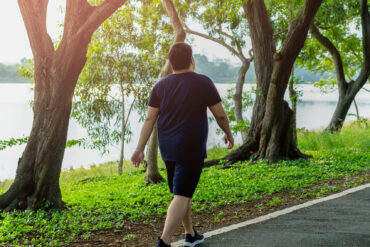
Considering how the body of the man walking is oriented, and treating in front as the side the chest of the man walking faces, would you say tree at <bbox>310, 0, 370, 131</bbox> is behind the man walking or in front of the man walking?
in front

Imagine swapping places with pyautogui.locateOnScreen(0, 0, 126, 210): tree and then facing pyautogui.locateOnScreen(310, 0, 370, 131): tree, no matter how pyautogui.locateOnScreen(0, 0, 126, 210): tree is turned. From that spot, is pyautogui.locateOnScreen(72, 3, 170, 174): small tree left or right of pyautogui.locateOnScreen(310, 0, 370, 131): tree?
left

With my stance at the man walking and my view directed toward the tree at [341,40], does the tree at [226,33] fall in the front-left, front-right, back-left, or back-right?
front-left

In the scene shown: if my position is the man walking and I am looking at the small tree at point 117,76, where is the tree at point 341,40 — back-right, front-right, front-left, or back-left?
front-right

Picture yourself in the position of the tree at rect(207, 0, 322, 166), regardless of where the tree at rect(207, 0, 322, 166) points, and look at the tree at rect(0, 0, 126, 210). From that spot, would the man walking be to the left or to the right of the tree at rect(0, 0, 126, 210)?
left

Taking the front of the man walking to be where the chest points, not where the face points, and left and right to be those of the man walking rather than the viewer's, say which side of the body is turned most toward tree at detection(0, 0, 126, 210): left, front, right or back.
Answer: left

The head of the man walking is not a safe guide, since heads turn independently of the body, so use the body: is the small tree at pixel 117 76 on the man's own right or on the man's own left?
on the man's own left

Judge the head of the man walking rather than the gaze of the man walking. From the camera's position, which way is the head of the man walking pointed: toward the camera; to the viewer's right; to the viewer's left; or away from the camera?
away from the camera

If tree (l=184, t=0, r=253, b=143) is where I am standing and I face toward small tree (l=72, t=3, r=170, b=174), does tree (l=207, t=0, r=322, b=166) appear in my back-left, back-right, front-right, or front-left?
front-left

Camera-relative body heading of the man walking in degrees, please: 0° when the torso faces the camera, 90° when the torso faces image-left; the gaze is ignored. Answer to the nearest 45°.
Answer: approximately 225°

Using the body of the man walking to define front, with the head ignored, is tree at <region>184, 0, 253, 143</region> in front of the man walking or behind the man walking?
in front
